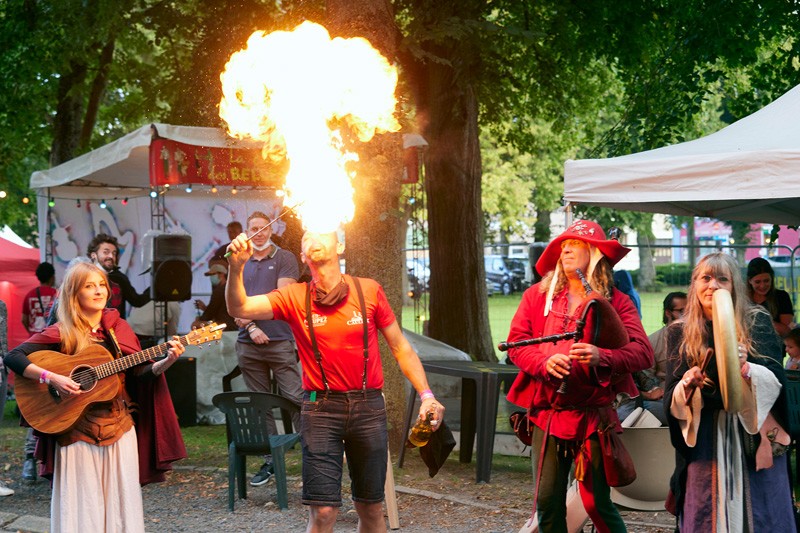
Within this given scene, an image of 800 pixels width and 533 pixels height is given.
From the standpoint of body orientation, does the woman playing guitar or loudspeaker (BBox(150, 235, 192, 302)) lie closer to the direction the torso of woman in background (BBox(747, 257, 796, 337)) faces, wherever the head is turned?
the woman playing guitar

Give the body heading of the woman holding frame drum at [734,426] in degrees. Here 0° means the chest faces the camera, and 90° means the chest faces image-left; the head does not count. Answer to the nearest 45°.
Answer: approximately 0°

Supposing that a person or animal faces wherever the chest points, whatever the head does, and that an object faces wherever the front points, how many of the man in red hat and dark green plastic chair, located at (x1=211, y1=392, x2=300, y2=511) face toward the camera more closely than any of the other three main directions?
1

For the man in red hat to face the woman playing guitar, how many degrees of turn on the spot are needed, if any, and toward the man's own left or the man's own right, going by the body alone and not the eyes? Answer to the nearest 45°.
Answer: approximately 90° to the man's own right

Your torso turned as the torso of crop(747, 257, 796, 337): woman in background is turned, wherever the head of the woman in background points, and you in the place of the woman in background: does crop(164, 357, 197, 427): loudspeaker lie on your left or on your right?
on your right

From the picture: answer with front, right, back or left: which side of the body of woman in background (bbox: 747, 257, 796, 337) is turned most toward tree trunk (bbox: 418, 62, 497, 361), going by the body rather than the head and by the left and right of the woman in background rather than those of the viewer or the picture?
right

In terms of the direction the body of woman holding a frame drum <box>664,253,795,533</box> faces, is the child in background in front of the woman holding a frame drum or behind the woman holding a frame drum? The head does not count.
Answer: behind
